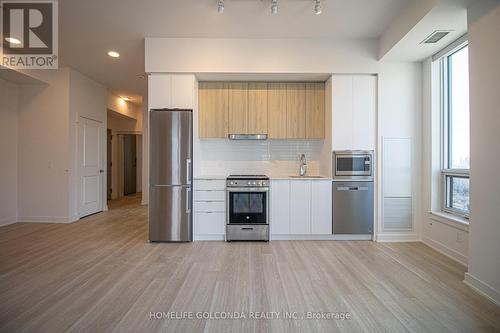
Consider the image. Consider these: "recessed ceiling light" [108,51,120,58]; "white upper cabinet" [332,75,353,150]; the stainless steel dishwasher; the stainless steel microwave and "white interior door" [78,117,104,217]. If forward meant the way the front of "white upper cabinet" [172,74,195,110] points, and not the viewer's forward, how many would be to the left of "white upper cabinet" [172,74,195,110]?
3

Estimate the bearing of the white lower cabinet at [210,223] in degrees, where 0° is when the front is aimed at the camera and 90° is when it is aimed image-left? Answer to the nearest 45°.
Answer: approximately 0°

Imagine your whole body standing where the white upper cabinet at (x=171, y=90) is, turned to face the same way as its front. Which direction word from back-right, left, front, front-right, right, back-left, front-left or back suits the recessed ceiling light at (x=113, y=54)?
back-right

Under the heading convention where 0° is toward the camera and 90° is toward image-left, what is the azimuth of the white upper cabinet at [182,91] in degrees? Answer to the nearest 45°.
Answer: approximately 0°

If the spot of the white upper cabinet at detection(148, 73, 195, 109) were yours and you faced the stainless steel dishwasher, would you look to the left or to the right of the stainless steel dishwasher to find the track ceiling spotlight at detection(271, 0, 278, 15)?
right

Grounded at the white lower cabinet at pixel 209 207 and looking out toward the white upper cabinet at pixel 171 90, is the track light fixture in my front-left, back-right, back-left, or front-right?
back-left
